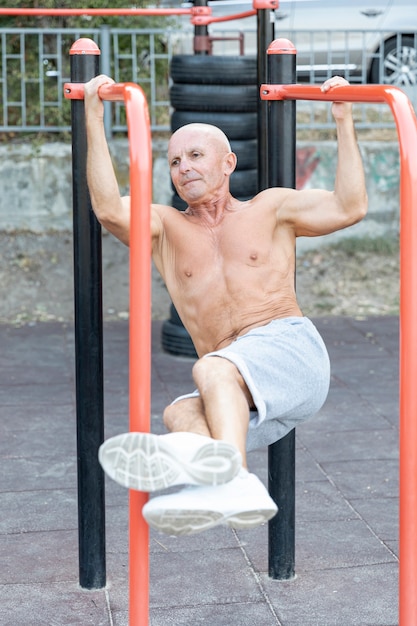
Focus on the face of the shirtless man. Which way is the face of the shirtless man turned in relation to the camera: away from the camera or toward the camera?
toward the camera
